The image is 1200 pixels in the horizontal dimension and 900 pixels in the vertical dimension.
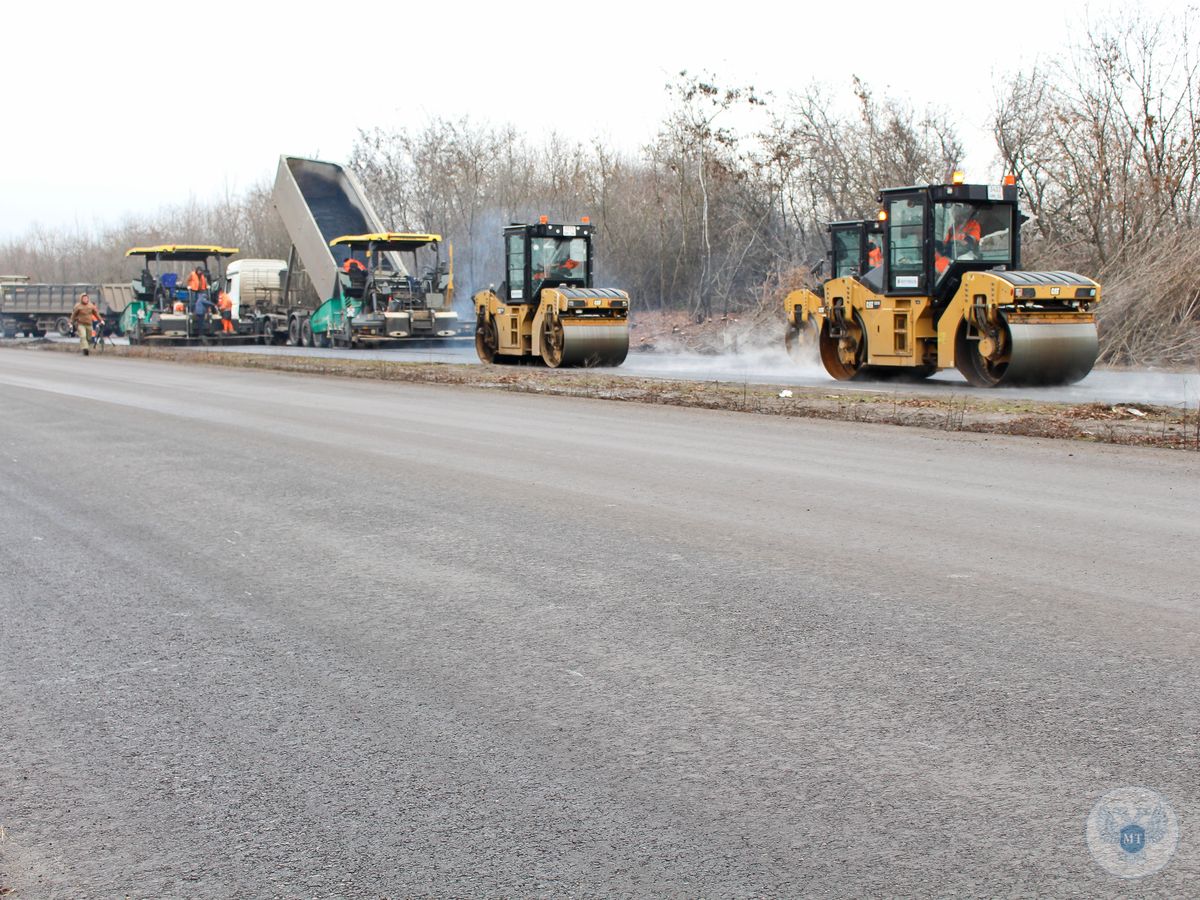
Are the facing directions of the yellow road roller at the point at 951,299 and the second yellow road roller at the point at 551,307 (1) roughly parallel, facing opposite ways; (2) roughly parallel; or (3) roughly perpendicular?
roughly parallel

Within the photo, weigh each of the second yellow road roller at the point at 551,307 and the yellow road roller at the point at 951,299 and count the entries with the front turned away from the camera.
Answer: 0

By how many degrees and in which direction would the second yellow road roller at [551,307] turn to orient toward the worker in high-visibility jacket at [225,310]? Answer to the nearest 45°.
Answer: approximately 180°

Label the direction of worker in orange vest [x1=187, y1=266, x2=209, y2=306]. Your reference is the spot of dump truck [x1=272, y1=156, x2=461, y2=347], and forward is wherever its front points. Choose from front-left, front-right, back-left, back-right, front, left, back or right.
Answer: front

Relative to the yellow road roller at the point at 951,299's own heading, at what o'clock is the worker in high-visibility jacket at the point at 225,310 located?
The worker in high-visibility jacket is roughly at 6 o'clock from the yellow road roller.
